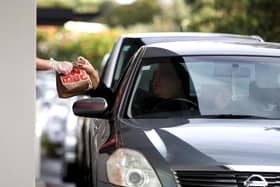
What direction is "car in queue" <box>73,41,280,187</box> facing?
toward the camera
